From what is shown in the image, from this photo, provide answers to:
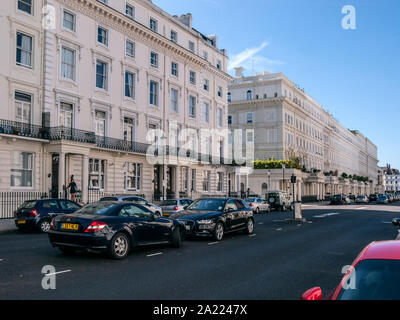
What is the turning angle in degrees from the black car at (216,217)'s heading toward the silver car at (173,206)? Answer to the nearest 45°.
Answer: approximately 135° to its right

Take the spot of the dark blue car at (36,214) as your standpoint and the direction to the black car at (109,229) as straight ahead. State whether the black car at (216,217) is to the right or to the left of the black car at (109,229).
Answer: left
